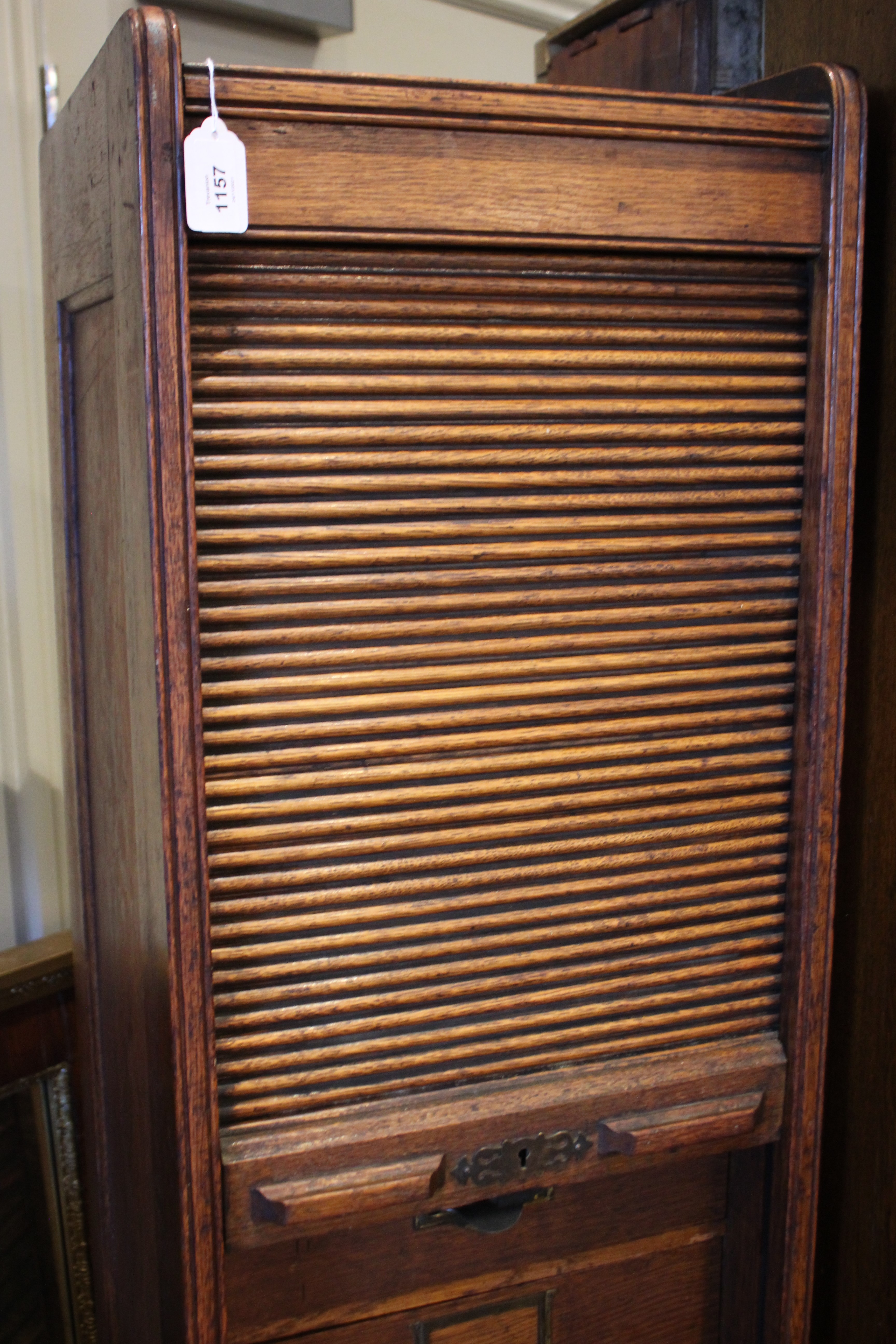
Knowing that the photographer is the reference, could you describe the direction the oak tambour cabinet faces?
facing the viewer and to the right of the viewer
